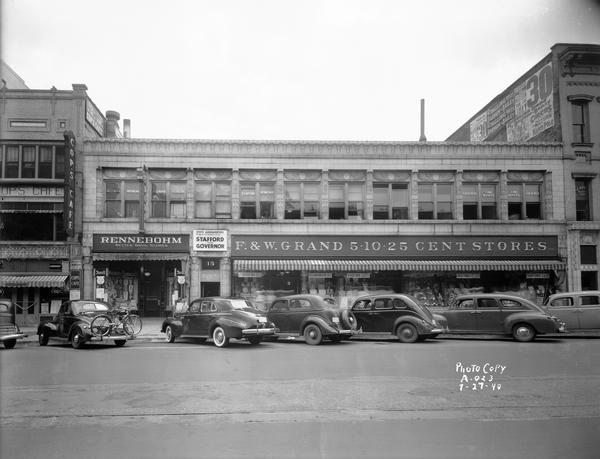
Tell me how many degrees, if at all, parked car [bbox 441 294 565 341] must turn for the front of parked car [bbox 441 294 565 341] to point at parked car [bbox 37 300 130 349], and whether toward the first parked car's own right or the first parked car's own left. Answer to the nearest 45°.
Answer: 0° — it already faces it

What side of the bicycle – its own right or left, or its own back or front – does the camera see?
right

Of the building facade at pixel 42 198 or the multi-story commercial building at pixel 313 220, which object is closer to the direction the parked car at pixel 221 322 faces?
the building facade

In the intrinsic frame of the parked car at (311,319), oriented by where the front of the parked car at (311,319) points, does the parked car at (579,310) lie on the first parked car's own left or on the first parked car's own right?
on the first parked car's own right

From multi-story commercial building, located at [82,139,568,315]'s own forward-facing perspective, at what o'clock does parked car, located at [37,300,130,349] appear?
The parked car is roughly at 1 o'clock from the multi-story commercial building.

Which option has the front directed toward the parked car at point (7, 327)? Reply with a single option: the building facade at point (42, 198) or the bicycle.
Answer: the building facade

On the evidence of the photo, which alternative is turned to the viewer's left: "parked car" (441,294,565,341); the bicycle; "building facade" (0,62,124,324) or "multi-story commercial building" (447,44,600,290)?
the parked car
